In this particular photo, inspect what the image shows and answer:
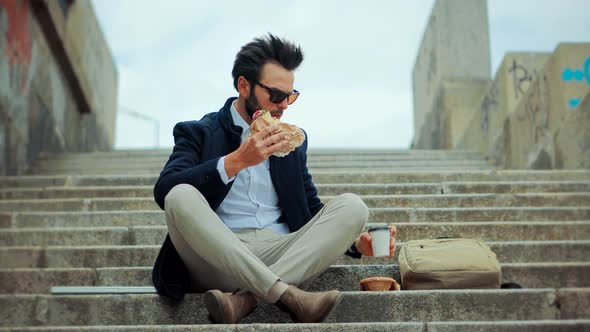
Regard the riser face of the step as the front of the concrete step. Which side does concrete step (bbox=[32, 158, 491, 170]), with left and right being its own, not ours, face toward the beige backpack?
front

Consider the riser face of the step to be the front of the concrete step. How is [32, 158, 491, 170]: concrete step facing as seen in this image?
toward the camera

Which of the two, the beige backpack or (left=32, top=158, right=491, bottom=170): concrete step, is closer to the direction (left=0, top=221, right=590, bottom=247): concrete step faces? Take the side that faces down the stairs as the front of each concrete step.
the beige backpack

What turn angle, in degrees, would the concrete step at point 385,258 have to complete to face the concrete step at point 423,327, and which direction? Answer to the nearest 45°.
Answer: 0° — it already faces it

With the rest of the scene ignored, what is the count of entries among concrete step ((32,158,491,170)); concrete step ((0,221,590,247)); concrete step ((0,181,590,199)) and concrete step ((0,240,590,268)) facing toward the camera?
4

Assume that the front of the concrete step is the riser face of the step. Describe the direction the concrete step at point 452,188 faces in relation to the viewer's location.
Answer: facing the viewer

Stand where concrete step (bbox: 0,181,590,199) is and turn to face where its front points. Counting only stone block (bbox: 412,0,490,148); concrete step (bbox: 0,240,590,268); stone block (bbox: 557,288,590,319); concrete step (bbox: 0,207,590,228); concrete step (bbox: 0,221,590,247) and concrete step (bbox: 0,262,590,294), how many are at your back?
1

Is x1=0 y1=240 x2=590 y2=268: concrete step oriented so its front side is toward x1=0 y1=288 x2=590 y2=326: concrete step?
yes

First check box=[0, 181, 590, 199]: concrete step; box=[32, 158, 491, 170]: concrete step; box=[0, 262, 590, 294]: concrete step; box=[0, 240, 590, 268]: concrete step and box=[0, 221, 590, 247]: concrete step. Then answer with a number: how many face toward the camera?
5

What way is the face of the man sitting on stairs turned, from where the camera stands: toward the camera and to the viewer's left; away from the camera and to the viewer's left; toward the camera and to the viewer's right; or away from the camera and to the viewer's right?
toward the camera and to the viewer's right

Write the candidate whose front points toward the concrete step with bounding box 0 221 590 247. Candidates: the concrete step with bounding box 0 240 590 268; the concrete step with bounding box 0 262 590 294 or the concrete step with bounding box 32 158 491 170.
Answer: the concrete step with bounding box 32 158 491 170

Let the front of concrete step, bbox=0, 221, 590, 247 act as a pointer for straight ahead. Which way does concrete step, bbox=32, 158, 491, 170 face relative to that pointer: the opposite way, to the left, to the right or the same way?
the same way

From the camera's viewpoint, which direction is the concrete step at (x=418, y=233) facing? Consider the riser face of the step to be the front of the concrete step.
toward the camera

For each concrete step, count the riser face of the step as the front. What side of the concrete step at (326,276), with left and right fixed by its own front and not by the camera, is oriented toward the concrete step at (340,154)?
back

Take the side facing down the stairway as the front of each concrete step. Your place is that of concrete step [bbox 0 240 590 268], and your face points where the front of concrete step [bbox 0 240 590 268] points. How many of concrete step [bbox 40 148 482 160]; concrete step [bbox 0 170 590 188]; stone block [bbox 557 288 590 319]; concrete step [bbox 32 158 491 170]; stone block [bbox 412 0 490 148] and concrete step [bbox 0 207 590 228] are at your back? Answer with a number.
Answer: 5

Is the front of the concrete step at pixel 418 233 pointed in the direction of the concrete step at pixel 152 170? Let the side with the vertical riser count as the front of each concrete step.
no

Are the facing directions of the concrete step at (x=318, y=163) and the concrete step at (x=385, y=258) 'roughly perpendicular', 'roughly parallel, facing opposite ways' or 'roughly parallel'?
roughly parallel
